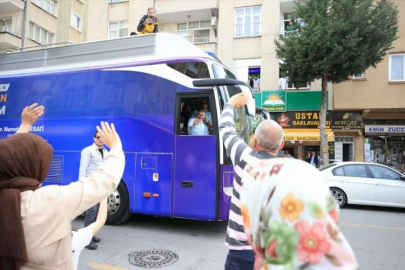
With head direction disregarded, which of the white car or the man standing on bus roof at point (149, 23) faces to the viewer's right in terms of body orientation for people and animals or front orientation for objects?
the white car

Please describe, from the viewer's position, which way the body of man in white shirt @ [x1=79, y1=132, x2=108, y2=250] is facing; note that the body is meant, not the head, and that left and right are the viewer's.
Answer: facing the viewer and to the right of the viewer

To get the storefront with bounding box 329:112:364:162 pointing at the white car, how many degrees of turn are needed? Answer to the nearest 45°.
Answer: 0° — it already faces it

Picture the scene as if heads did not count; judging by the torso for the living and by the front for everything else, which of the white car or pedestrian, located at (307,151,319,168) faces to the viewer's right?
the white car

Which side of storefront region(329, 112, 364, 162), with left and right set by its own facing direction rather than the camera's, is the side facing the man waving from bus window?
front

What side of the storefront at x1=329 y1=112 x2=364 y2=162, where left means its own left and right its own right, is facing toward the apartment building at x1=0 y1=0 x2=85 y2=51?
right

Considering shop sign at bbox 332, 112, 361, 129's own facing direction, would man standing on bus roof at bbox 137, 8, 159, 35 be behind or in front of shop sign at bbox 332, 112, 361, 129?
in front
